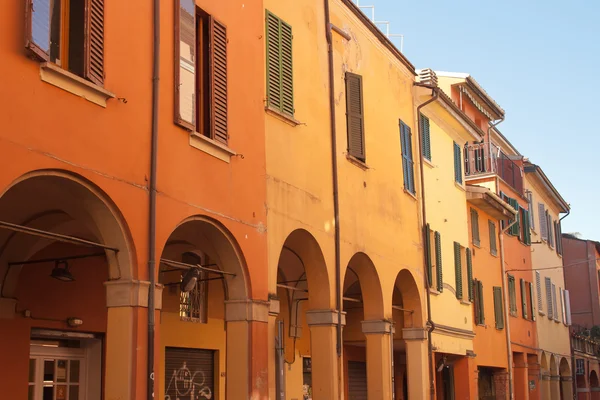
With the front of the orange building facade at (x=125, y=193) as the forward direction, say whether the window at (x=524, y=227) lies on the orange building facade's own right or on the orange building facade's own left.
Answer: on the orange building facade's own left

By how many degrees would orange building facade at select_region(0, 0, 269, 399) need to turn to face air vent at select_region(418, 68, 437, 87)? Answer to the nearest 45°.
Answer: approximately 90° to its left

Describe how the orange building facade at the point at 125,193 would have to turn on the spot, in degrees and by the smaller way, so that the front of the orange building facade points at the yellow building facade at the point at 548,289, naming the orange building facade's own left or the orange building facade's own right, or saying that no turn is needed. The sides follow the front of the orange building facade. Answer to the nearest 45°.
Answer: approximately 90° to the orange building facade's own left

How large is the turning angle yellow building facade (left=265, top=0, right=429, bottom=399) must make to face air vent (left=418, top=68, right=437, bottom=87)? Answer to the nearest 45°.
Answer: approximately 90° to its left

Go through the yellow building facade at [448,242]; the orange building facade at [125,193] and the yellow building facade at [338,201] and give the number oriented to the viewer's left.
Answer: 0

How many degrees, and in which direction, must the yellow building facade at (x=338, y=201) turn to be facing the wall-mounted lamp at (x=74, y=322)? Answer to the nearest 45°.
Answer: approximately 90° to its right

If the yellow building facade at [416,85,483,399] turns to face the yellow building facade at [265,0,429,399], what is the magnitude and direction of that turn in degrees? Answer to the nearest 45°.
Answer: approximately 45° to its right

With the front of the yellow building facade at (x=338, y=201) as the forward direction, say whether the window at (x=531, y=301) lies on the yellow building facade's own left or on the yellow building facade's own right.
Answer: on the yellow building facade's own left

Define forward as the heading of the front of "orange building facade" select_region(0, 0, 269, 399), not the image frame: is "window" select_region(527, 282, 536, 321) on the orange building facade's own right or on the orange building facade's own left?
on the orange building facade's own left

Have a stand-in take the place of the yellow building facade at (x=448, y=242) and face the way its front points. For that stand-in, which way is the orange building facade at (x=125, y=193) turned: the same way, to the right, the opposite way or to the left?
the same way

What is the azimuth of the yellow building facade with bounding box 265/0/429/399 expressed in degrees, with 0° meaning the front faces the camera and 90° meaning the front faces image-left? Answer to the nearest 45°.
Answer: approximately 315°

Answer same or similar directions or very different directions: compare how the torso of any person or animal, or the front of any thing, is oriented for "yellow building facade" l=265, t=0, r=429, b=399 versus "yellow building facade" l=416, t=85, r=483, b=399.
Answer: same or similar directions

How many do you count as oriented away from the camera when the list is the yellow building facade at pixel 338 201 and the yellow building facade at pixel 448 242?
0

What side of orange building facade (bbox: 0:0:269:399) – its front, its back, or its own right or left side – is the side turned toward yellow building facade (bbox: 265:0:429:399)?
left

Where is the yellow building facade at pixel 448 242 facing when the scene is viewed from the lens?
facing the viewer and to the right of the viewer
